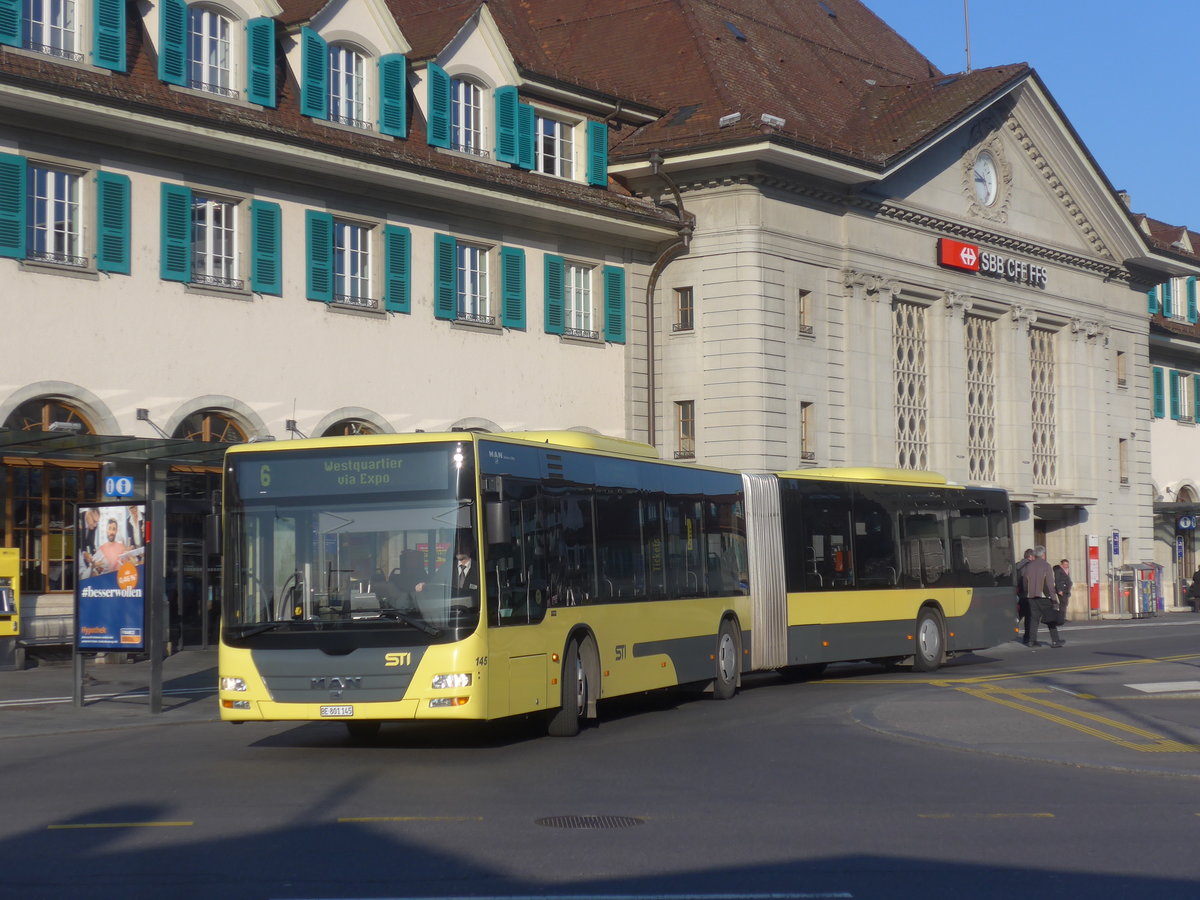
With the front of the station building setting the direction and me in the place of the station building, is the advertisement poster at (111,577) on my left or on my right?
on my right

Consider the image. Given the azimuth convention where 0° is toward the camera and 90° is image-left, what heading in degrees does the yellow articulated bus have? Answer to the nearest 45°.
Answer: approximately 45°

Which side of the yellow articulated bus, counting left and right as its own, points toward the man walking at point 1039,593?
back

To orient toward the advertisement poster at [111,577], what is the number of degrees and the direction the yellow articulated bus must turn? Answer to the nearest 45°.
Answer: approximately 90° to its right

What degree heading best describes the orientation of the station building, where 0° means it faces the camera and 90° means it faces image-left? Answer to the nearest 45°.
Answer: approximately 315°

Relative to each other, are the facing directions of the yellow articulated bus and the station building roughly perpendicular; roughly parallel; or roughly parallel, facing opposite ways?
roughly perpendicular
